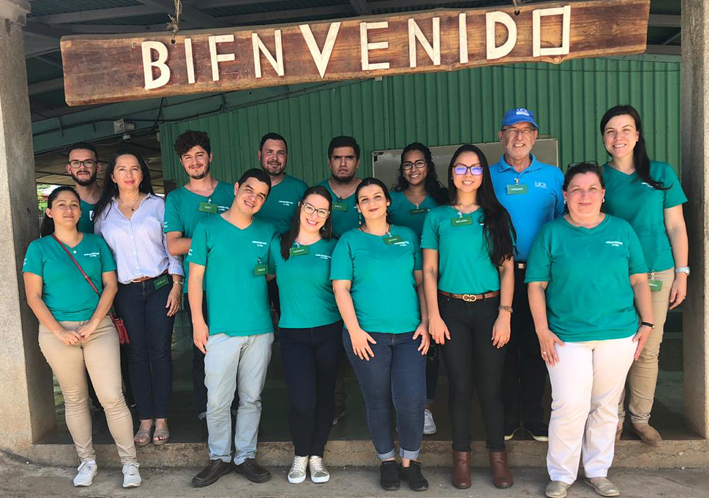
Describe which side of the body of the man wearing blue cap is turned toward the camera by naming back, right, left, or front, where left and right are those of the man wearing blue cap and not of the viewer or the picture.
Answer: front

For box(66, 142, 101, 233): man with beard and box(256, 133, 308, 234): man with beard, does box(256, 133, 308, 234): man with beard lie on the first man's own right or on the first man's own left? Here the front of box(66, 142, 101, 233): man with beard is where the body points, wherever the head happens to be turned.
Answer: on the first man's own left

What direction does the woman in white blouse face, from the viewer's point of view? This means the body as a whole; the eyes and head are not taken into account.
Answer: toward the camera

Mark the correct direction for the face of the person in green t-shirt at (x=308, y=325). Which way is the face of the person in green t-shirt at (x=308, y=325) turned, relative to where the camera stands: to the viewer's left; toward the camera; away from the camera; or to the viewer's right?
toward the camera

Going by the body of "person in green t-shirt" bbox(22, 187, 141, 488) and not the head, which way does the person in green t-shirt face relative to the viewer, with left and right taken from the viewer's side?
facing the viewer

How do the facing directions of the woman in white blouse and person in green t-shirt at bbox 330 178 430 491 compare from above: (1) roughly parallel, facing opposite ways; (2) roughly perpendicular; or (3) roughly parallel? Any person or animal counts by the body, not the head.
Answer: roughly parallel

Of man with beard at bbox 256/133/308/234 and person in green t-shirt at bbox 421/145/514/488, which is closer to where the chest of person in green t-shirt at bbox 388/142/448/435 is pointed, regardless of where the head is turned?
the person in green t-shirt

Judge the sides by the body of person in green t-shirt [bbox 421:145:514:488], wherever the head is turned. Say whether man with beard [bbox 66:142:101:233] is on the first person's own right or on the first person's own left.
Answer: on the first person's own right

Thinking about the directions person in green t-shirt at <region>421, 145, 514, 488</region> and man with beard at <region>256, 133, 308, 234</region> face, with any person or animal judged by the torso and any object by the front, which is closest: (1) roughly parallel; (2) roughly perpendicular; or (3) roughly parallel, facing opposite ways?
roughly parallel

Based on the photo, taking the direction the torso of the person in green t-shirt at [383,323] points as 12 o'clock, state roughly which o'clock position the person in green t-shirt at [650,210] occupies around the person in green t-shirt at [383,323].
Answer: the person in green t-shirt at [650,210] is roughly at 9 o'clock from the person in green t-shirt at [383,323].

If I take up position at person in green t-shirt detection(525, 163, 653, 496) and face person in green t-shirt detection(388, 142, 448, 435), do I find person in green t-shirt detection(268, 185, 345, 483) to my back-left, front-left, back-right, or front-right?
front-left

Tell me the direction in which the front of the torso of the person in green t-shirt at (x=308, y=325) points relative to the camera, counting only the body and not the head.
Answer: toward the camera

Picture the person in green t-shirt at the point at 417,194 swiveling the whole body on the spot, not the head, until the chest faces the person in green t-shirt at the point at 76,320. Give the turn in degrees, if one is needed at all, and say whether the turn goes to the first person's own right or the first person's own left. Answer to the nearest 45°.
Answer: approximately 90° to the first person's own right

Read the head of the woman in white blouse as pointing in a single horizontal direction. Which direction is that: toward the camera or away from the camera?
toward the camera

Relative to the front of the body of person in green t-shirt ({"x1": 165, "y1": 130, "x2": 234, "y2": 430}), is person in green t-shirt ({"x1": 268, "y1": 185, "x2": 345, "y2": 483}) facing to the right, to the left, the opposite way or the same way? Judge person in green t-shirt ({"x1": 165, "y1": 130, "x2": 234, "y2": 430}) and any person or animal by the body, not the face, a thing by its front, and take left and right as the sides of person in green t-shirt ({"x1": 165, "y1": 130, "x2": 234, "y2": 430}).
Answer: the same way
